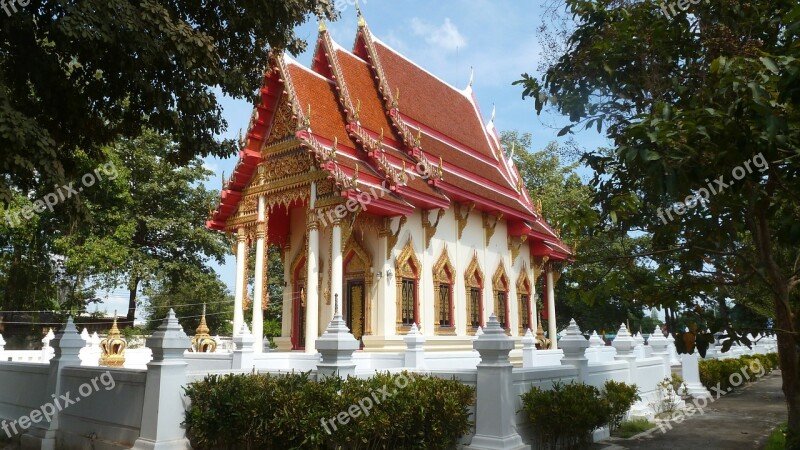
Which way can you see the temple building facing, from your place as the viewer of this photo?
facing the viewer and to the left of the viewer

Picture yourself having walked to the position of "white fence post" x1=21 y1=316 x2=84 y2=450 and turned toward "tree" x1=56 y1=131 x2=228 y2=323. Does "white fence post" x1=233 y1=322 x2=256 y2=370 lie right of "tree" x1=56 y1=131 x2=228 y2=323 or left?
right

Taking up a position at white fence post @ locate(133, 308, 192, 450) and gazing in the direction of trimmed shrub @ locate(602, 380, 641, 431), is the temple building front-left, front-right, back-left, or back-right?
front-left

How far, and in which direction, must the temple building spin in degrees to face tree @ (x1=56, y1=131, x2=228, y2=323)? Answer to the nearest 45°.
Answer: approximately 90° to its right

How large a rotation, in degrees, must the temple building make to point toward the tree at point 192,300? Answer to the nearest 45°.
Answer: approximately 90° to its right

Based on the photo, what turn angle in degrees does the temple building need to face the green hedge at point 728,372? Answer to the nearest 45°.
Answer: approximately 135° to its left

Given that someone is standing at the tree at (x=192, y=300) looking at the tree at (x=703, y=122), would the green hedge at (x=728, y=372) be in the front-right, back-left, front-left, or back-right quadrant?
front-left

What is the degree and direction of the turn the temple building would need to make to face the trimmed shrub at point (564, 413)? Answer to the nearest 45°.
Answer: approximately 45° to its left

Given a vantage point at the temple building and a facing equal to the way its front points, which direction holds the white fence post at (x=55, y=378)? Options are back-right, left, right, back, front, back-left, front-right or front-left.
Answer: front

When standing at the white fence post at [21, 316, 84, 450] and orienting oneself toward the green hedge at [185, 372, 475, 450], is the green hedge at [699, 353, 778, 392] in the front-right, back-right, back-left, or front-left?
front-left

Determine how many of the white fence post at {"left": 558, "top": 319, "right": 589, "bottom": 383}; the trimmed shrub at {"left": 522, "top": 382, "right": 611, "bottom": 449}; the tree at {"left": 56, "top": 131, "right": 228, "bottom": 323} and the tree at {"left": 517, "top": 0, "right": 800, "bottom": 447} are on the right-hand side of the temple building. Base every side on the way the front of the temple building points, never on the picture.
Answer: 1

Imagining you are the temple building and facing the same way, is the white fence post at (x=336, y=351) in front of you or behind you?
in front

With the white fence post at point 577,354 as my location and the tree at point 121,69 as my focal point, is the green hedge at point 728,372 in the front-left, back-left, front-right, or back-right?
back-right

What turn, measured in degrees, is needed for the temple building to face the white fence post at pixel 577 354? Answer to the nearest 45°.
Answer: approximately 90° to its left

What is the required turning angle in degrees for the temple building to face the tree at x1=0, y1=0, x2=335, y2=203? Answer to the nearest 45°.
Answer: approximately 45° to its left
